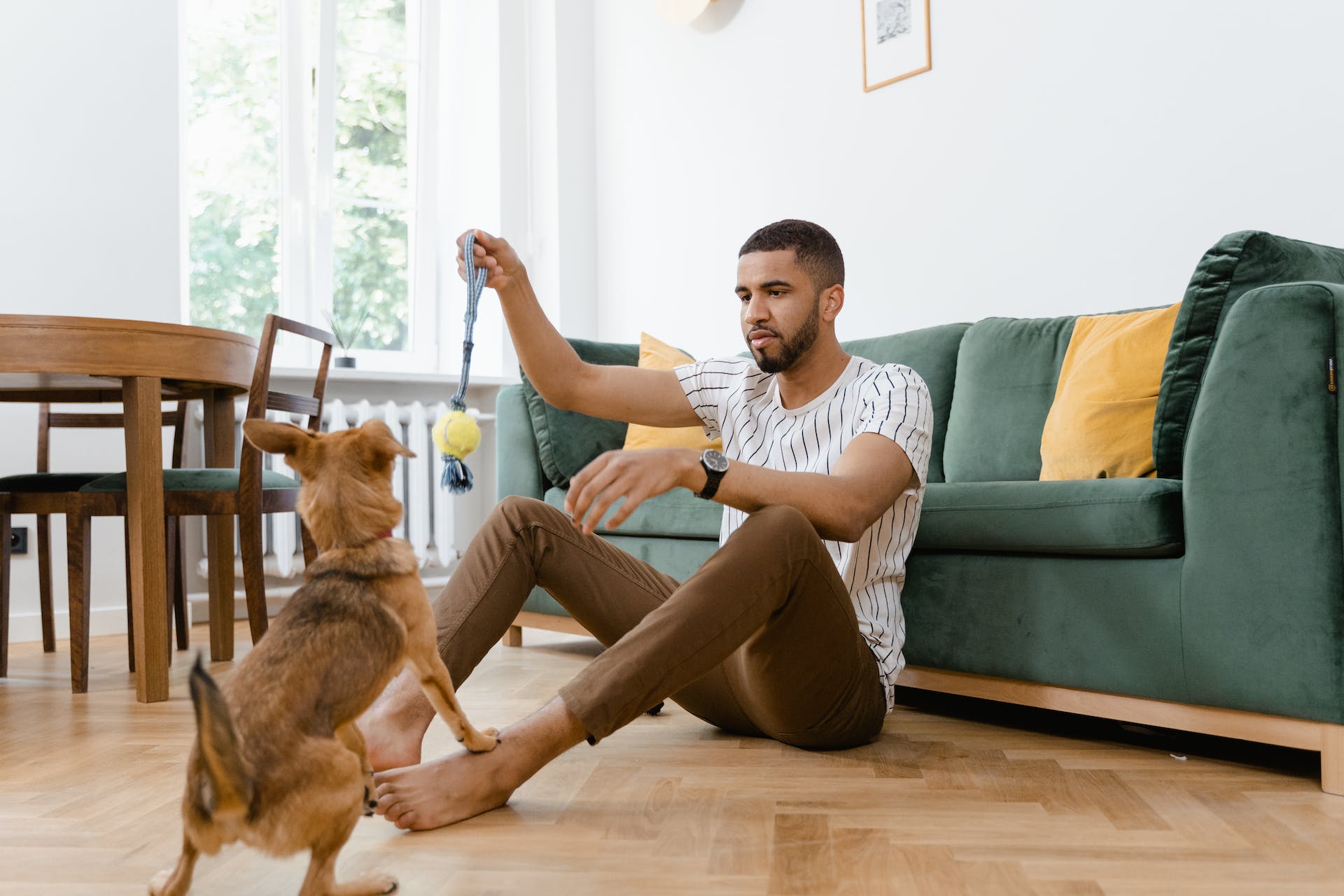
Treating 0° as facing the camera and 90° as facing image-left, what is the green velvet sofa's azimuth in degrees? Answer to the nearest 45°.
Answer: approximately 45°

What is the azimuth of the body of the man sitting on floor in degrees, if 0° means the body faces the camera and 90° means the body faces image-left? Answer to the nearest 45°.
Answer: approximately 45°

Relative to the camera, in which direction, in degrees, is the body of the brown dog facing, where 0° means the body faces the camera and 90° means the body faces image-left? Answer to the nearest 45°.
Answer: approximately 225°

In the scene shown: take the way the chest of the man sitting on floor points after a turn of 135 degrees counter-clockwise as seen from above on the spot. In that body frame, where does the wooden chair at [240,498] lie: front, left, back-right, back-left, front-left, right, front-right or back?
back-left

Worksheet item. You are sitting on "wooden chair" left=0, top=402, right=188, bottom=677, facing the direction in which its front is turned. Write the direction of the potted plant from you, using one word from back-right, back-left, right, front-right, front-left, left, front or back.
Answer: back-left

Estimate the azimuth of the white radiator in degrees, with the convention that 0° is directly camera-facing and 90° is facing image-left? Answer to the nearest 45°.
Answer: approximately 0°

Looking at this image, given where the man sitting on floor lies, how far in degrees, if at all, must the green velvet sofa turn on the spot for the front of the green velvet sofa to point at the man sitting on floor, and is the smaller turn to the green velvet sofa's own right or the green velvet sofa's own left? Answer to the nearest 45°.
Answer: approximately 45° to the green velvet sofa's own right
